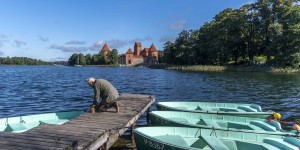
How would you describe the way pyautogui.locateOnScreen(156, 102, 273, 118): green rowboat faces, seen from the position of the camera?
facing to the left of the viewer

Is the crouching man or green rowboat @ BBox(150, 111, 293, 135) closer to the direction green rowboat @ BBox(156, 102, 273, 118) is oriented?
the crouching man

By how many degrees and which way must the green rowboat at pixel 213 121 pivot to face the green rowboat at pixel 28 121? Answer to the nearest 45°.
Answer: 0° — it already faces it

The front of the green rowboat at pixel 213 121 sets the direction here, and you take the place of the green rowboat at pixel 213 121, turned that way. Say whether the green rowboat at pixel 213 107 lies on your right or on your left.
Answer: on your right

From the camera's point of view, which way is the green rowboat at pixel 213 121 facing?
to the viewer's left

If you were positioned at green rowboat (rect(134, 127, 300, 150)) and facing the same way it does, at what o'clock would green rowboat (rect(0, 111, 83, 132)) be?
green rowboat (rect(0, 111, 83, 132)) is roughly at 12 o'clock from green rowboat (rect(134, 127, 300, 150)).

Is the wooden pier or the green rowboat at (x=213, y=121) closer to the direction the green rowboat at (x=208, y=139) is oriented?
the wooden pier

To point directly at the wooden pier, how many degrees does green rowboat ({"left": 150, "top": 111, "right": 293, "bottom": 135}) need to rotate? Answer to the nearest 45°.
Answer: approximately 45° to its left

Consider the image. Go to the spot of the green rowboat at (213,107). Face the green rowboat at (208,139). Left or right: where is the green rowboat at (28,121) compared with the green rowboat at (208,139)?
right
